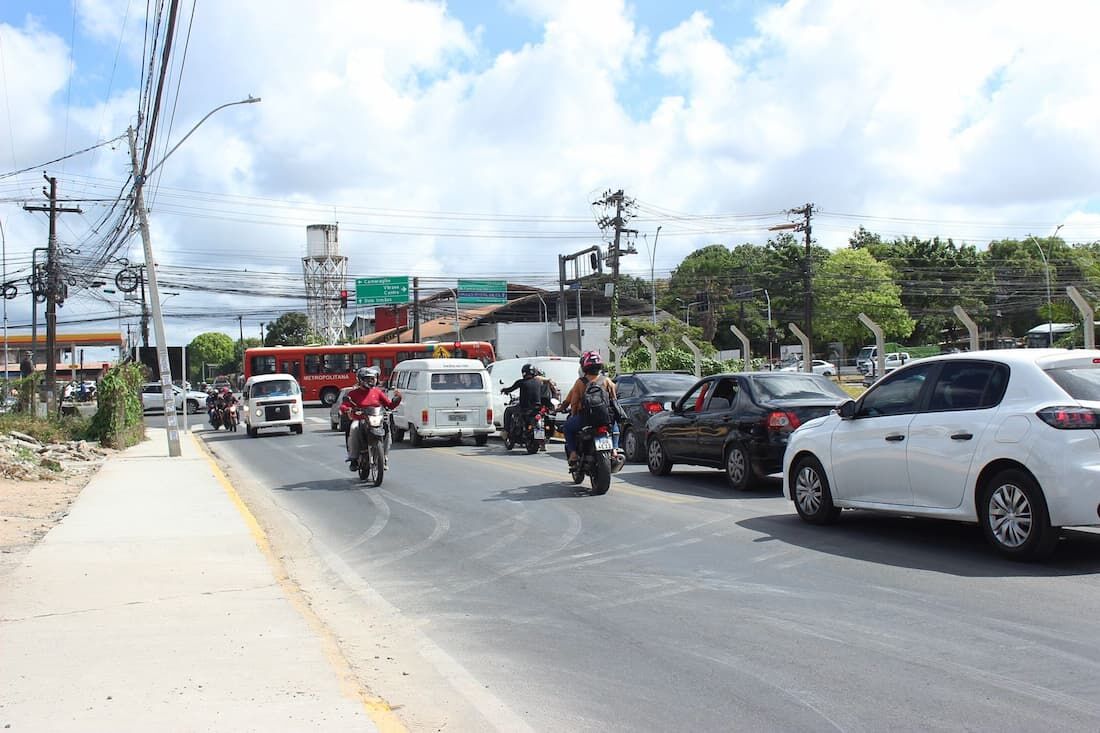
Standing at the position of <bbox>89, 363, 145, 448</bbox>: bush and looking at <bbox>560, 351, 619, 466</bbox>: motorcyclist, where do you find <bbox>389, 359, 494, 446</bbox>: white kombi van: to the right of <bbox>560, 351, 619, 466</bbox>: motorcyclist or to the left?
left

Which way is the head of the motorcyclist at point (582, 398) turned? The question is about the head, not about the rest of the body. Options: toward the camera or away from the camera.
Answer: away from the camera

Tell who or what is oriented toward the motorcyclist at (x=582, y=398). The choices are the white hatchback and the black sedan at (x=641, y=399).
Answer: the white hatchback

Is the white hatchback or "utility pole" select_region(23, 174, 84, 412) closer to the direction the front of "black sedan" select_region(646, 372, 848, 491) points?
the utility pole

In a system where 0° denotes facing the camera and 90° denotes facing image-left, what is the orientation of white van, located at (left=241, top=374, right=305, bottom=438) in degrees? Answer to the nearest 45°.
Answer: approximately 0°

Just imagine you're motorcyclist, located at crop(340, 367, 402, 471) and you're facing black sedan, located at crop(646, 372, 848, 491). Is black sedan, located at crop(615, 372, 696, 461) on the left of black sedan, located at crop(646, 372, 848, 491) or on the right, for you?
left

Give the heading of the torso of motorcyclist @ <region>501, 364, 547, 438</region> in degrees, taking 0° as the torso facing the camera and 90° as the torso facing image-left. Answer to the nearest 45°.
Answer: approximately 135°

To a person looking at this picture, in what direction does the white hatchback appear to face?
facing away from the viewer and to the left of the viewer
